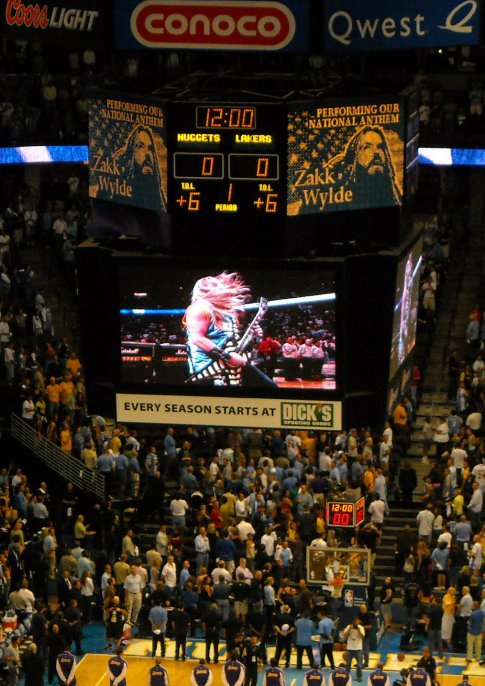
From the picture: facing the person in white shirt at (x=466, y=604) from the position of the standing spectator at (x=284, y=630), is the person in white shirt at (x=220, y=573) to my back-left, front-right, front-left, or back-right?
back-left

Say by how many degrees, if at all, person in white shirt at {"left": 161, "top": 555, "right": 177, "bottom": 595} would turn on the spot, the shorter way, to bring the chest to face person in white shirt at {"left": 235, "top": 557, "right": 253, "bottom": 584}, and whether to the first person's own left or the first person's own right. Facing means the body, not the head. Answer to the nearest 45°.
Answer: approximately 45° to the first person's own left

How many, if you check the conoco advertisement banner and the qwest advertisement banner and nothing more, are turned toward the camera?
2

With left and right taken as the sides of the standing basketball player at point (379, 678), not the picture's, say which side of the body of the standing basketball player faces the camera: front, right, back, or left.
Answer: back

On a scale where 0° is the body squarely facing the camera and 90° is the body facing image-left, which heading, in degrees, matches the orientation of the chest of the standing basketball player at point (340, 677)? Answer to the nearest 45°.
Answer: approximately 180°

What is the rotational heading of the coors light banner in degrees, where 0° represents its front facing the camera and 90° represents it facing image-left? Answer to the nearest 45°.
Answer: approximately 0°

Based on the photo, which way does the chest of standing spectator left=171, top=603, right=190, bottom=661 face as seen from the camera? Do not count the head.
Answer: away from the camera
